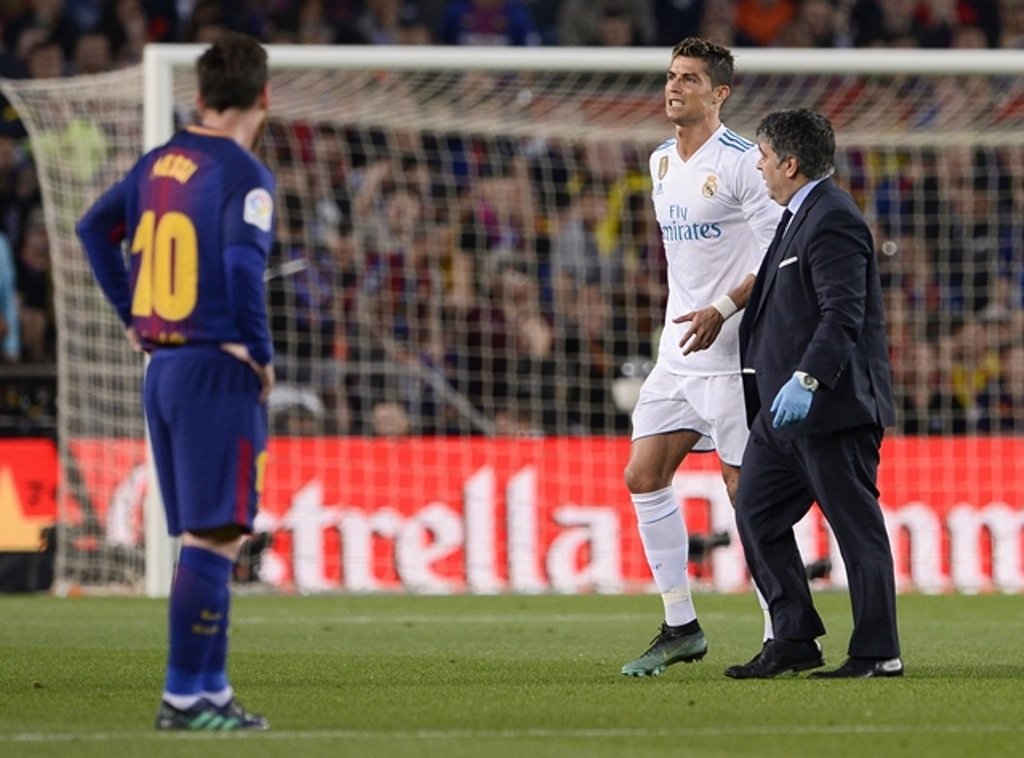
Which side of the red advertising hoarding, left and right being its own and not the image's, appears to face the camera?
front

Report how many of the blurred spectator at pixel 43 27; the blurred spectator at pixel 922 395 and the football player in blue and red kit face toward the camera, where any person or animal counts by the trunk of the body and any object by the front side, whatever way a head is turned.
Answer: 2

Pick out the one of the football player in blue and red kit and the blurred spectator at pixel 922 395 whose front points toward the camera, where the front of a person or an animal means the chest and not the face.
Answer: the blurred spectator

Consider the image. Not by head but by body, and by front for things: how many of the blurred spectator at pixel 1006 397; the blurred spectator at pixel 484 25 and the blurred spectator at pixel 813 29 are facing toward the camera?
3

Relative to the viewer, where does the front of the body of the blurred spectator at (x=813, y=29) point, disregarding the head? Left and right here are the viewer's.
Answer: facing the viewer

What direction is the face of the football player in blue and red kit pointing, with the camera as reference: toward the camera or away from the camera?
away from the camera

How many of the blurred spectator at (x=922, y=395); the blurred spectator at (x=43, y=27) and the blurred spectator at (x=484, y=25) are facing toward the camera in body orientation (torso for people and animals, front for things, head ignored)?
3

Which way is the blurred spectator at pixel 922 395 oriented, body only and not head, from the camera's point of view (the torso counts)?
toward the camera

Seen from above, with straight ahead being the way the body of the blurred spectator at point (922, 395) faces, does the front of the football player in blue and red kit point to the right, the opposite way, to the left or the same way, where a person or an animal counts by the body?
the opposite way

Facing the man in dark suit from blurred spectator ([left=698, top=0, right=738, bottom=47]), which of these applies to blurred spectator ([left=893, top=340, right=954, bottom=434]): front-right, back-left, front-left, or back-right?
front-left

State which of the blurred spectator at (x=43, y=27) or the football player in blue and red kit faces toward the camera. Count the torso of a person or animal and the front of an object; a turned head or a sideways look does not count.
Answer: the blurred spectator

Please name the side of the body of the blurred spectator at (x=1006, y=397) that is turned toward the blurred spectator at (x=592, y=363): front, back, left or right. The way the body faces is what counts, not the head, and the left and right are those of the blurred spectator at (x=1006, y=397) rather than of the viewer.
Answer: right

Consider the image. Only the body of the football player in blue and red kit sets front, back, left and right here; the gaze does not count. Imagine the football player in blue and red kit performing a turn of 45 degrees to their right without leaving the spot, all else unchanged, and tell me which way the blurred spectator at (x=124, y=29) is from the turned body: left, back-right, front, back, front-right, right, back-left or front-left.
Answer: left

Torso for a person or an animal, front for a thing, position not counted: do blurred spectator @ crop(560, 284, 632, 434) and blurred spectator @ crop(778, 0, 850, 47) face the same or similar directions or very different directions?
same or similar directions

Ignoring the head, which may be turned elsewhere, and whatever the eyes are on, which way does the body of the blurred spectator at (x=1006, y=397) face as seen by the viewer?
toward the camera
